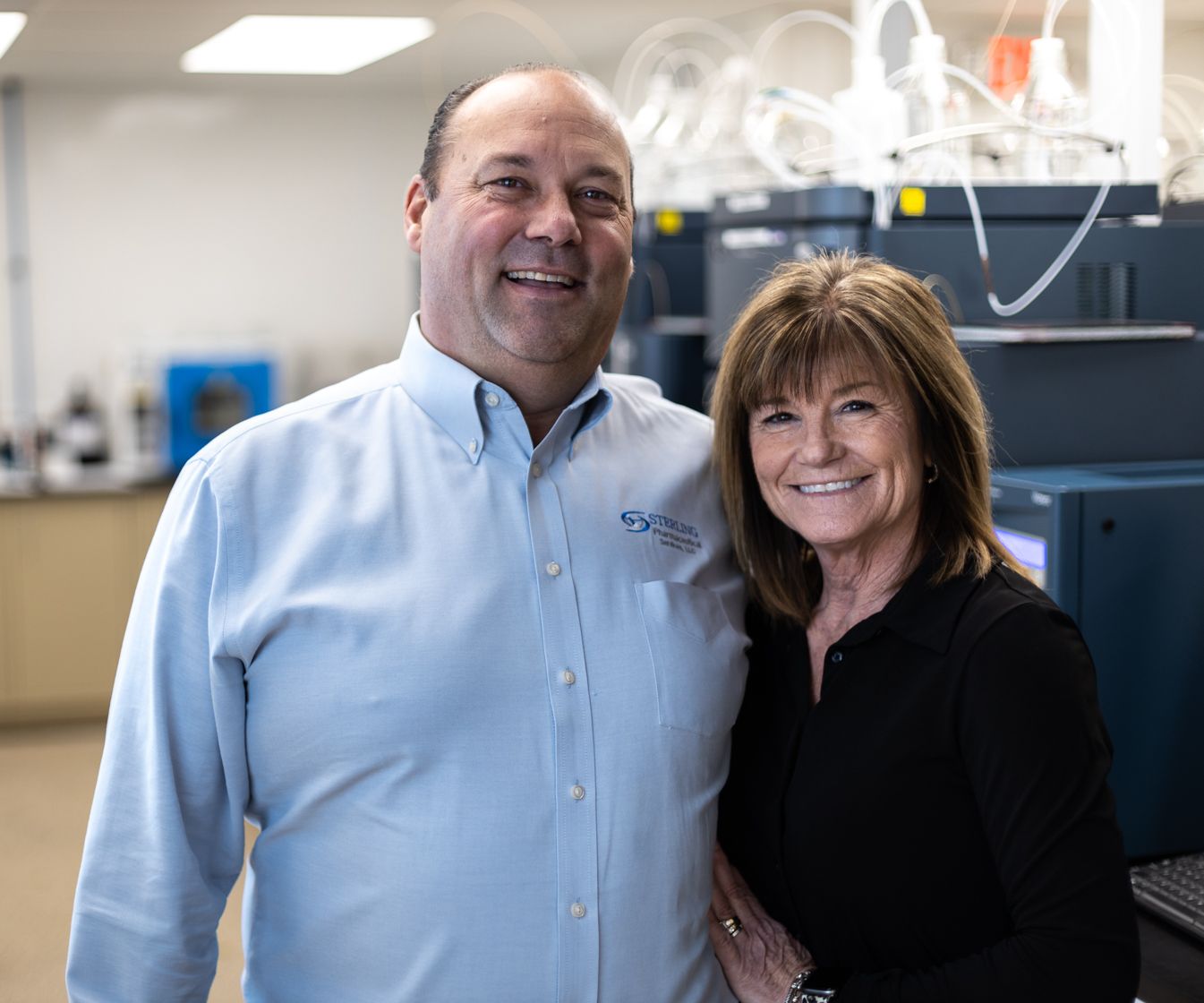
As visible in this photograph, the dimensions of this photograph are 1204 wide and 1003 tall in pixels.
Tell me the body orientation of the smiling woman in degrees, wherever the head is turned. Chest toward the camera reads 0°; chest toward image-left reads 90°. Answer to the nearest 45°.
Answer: approximately 45°

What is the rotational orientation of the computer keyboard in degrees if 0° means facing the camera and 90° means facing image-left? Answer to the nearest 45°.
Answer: approximately 45°

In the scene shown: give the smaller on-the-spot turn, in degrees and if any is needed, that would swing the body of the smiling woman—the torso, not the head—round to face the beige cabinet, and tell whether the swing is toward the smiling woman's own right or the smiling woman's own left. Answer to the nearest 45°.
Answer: approximately 90° to the smiling woman's own right

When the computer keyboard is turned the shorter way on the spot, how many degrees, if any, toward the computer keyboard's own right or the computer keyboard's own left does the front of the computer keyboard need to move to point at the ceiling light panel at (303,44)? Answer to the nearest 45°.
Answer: approximately 90° to the computer keyboard's own right

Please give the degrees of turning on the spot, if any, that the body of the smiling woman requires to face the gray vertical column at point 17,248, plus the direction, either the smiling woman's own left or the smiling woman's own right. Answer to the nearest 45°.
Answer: approximately 90° to the smiling woman's own right
